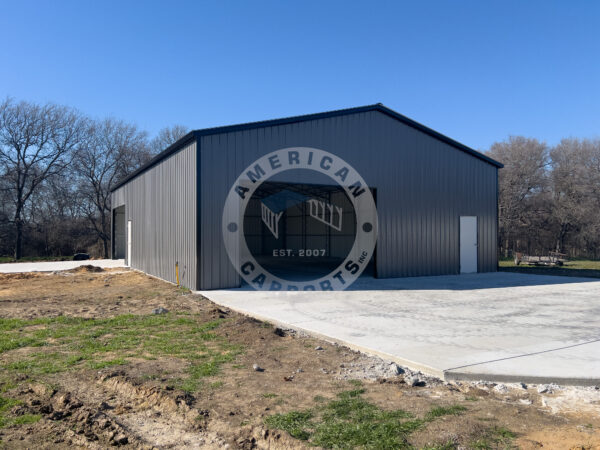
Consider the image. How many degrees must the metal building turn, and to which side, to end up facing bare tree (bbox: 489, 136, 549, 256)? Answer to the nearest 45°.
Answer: approximately 90° to its left

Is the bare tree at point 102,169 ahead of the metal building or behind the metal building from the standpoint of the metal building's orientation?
behind

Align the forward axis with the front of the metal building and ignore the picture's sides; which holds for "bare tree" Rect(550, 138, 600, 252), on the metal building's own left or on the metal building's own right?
on the metal building's own left

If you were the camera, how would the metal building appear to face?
facing the viewer and to the right of the viewer
